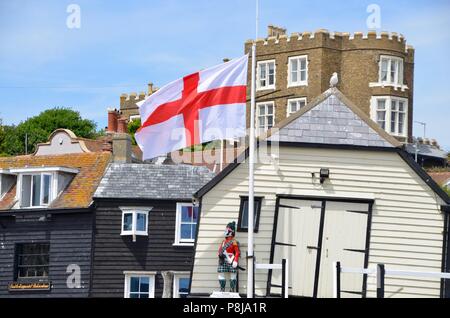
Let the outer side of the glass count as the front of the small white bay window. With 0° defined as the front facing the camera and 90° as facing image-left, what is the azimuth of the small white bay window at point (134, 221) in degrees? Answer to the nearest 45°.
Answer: approximately 0°
